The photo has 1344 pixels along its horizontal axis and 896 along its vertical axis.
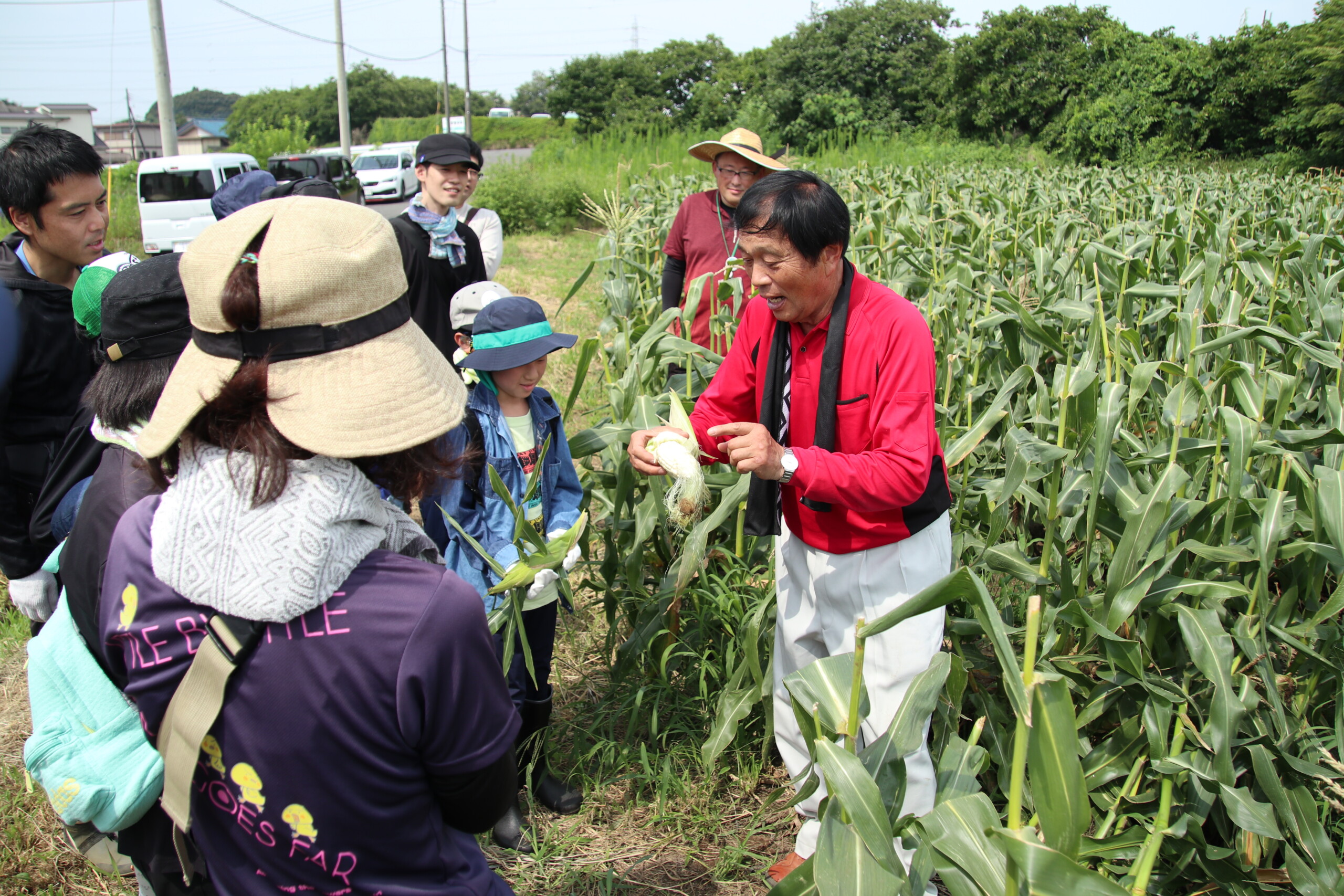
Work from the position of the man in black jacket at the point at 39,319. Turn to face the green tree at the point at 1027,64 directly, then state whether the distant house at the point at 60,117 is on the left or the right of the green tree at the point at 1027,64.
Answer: left

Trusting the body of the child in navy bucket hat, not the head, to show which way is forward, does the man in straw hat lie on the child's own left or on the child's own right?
on the child's own left

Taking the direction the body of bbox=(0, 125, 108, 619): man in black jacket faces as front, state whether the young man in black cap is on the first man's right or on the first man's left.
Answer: on the first man's left

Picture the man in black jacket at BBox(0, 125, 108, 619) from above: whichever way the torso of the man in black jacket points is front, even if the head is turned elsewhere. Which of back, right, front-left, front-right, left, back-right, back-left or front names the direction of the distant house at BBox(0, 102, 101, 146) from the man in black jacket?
back-left

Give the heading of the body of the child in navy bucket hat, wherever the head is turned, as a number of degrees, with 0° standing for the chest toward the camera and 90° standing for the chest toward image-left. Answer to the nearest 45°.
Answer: approximately 315°

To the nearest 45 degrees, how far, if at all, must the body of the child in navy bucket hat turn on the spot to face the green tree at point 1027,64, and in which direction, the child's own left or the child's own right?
approximately 90° to the child's own left

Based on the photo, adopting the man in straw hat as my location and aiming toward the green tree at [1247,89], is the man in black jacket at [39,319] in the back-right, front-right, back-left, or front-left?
back-left

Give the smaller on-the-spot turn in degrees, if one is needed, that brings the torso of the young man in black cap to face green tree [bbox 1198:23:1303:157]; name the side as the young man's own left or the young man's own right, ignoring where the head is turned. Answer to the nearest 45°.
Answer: approximately 90° to the young man's own left
